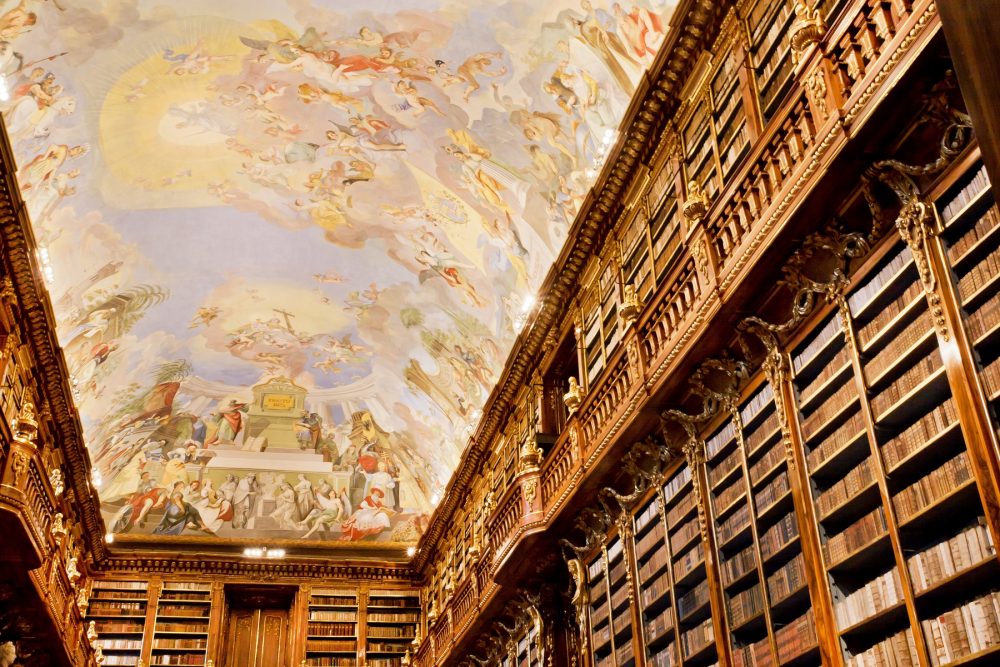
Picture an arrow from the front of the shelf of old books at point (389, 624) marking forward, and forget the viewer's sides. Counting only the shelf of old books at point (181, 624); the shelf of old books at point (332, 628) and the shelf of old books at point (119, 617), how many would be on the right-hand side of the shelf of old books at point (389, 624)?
3

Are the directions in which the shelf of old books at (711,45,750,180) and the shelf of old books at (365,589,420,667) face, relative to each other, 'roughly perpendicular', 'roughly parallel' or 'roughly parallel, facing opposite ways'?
roughly perpendicular

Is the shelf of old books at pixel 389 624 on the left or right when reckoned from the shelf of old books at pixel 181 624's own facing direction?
on its left

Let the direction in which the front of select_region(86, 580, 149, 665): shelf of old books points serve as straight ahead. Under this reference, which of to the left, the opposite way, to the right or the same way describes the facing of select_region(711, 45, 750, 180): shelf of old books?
to the right

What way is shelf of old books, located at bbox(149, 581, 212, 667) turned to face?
toward the camera

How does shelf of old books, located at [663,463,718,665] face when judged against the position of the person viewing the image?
facing the viewer and to the left of the viewer

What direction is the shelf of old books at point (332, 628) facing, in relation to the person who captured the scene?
facing the viewer

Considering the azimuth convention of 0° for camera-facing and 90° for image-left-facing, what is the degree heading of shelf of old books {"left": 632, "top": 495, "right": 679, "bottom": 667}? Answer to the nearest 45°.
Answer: approximately 45°

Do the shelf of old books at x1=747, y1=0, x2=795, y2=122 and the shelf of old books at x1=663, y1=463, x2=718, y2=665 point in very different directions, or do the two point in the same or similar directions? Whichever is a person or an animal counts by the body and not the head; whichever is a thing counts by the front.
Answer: same or similar directions

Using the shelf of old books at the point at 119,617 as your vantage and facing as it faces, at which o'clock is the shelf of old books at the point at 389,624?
the shelf of old books at the point at 389,624 is roughly at 9 o'clock from the shelf of old books at the point at 119,617.

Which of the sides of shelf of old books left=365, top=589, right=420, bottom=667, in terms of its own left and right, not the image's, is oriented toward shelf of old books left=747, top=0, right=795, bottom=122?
front

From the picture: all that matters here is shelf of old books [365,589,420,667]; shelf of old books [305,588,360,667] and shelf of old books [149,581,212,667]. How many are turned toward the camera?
3

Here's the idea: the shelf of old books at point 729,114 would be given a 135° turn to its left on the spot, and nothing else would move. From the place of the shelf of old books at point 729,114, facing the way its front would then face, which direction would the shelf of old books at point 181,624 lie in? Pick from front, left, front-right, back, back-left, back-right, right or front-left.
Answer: back-left

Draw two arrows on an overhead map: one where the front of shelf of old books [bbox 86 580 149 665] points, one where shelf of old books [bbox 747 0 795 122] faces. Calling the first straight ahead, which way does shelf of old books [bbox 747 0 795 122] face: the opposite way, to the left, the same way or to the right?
to the right

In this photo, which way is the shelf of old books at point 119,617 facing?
toward the camera
